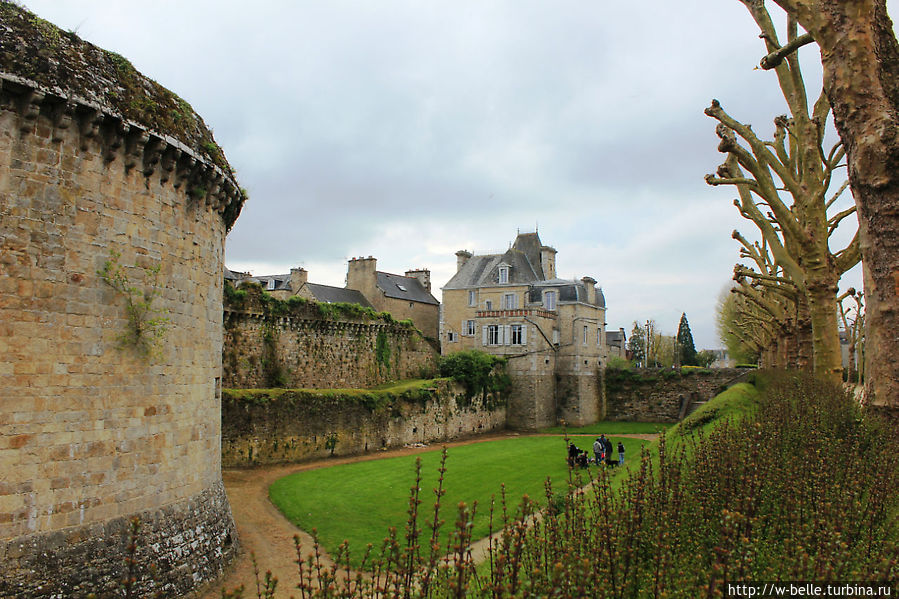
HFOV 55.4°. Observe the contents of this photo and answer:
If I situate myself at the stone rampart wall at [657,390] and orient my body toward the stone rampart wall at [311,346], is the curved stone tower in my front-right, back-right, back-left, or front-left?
front-left

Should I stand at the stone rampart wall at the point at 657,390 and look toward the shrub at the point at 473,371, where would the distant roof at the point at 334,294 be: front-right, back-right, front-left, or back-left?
front-right

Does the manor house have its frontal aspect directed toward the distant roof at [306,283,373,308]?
no

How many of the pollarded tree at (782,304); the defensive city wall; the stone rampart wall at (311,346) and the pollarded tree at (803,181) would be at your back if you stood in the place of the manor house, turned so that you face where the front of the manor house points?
0

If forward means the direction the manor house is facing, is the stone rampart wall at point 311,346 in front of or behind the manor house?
in front

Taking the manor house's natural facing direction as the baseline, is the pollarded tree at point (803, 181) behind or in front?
in front

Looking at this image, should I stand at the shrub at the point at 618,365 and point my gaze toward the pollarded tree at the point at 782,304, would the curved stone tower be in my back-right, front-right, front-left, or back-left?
front-right

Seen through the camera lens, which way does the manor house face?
facing the viewer

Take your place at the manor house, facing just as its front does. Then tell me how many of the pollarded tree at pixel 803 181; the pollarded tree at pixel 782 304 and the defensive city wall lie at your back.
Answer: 0

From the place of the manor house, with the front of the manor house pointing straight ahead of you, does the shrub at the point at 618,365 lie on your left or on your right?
on your left

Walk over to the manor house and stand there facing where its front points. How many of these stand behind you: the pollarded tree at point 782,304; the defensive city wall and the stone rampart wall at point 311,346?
0
